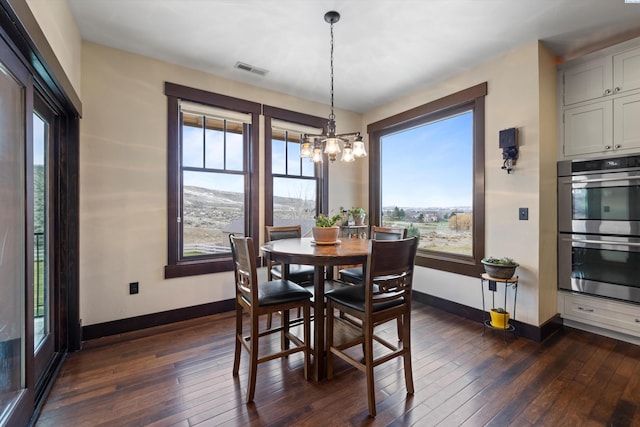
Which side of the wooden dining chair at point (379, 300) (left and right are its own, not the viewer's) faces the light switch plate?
right

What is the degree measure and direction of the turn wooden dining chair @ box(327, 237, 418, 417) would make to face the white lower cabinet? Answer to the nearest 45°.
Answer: approximately 90° to its right

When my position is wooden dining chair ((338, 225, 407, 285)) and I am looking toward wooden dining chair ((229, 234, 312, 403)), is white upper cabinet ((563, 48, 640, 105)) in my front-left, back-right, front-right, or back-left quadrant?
back-left

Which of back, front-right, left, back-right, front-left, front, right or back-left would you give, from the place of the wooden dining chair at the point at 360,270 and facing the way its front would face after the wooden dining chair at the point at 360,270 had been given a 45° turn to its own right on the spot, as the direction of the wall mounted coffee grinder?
back

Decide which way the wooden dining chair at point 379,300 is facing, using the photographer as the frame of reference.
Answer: facing away from the viewer and to the left of the viewer

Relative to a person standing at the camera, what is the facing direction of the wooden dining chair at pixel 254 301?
facing away from the viewer and to the right of the viewer

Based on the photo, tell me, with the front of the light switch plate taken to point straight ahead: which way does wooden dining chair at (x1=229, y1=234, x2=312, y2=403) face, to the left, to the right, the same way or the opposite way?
the opposite way

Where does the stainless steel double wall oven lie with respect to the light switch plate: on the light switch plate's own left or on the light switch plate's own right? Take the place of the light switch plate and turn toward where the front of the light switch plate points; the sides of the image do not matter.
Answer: on the light switch plate's own left

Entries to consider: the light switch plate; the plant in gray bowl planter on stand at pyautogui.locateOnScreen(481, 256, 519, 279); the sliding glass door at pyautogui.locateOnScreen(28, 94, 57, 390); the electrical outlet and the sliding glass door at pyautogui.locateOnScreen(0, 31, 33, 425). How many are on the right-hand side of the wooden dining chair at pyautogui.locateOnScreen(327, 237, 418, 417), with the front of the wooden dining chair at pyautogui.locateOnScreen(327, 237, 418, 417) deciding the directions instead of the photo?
2
